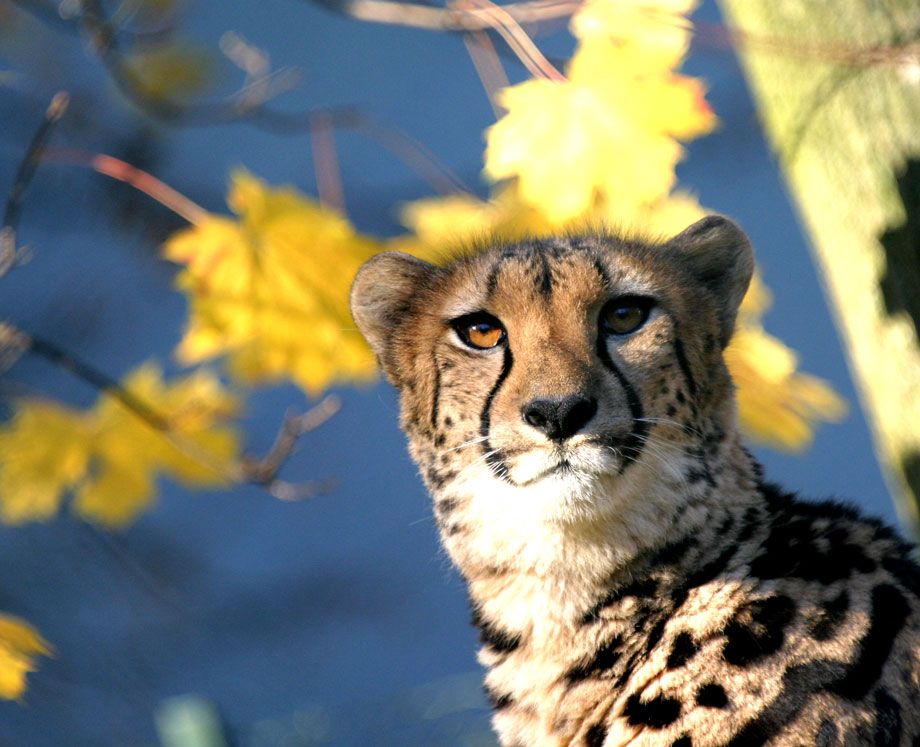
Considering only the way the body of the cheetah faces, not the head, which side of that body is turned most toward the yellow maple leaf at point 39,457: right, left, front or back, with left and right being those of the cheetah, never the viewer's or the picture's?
right

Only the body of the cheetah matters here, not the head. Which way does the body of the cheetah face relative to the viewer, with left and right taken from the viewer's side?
facing the viewer and to the left of the viewer

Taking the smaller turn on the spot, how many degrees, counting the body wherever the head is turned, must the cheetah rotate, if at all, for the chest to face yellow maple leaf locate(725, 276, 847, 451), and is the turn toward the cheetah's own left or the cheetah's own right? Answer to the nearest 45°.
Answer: approximately 180°

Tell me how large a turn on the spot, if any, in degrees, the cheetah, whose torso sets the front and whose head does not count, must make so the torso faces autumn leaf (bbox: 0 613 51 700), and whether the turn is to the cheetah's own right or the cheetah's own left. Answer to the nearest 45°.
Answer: approximately 45° to the cheetah's own right

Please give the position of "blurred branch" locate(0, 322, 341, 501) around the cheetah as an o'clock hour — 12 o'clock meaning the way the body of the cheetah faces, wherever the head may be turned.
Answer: The blurred branch is roughly at 2 o'clock from the cheetah.
